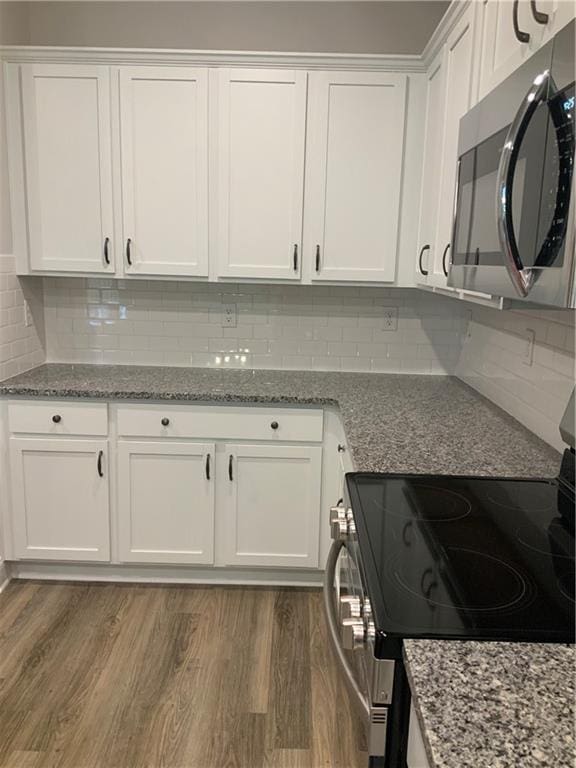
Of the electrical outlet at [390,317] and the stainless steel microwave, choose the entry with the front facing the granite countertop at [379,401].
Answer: the electrical outlet

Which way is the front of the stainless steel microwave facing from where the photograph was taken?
facing the viewer and to the left of the viewer

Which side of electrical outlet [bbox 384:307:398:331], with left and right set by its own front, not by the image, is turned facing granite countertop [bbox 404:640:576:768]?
front

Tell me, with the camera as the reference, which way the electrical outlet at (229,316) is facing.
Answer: facing the viewer

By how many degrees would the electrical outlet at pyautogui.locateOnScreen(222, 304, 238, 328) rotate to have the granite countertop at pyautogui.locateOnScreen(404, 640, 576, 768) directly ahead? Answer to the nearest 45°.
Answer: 0° — it already faces it

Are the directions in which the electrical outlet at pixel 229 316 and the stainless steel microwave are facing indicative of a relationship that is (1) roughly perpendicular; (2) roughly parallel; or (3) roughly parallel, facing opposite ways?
roughly perpendicular

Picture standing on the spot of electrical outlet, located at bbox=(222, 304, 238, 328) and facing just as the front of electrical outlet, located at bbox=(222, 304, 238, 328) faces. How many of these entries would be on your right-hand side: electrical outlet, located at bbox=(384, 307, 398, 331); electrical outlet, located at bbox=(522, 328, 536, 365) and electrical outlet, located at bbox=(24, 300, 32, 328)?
1

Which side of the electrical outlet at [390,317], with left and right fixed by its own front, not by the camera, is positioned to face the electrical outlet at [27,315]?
right

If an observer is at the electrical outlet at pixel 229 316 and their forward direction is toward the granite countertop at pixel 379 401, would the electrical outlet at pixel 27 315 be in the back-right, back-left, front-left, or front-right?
back-right

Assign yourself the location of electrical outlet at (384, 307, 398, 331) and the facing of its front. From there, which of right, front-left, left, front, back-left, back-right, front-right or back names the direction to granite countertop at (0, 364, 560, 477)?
front

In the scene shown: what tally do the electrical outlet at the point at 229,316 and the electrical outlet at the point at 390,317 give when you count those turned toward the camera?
2
